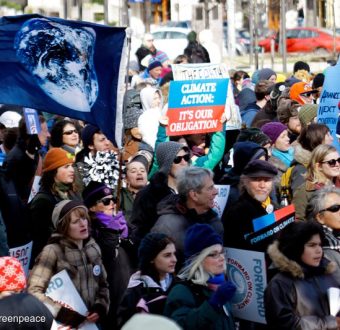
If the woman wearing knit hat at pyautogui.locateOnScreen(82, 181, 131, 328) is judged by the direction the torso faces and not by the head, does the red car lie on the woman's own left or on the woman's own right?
on the woman's own left

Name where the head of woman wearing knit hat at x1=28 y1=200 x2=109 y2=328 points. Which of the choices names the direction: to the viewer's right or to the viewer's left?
to the viewer's right

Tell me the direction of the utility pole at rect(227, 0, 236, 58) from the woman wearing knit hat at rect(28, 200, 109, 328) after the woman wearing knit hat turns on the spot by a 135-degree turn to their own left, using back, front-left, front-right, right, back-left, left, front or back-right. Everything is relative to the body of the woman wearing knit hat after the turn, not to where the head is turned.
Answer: front

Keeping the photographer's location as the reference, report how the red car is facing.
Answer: facing to the left of the viewer

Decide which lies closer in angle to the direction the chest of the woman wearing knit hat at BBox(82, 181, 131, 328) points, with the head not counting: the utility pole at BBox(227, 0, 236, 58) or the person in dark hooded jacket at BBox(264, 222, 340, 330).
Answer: the person in dark hooded jacket

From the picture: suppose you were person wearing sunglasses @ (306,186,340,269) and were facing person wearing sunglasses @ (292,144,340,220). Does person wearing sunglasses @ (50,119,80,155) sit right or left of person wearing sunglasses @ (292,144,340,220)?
left

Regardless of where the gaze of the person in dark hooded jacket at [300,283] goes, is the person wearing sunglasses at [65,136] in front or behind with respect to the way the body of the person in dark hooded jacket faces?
behind
